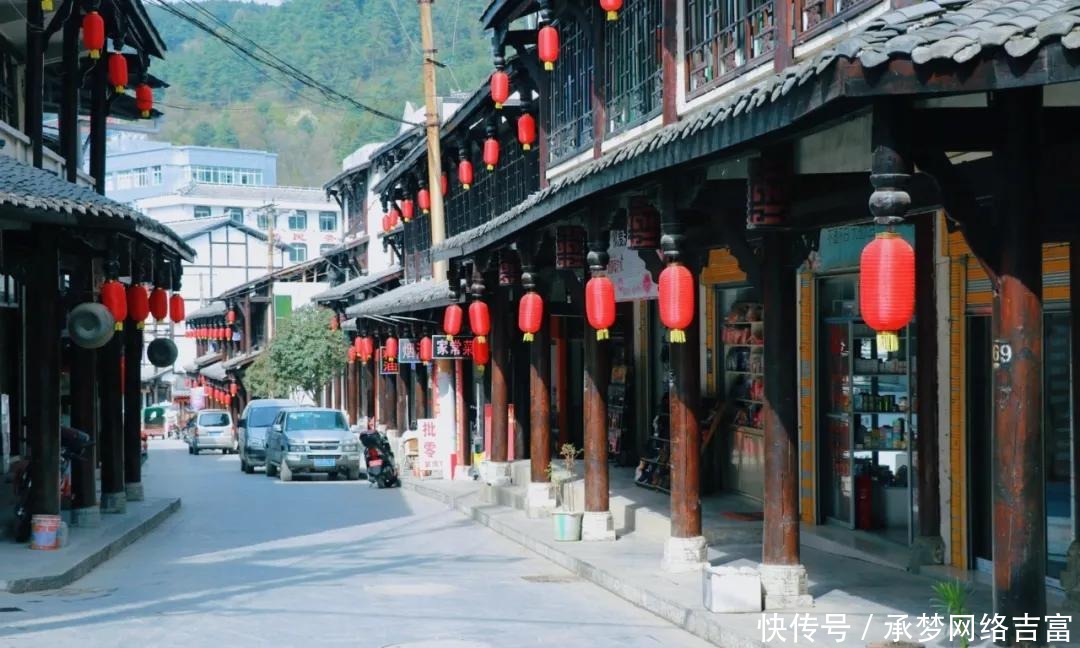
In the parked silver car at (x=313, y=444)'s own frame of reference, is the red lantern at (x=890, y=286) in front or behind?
in front

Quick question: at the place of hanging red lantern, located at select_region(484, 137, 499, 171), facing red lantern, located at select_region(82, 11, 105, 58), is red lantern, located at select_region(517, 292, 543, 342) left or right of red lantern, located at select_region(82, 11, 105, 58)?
left

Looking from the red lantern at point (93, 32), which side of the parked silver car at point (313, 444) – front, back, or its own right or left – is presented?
front

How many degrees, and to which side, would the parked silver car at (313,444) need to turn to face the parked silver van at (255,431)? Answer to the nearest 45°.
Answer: approximately 180°

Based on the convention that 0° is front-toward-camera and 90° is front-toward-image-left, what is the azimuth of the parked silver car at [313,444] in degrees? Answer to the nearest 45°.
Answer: approximately 0°

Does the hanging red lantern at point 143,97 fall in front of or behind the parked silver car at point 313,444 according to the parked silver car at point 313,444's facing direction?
in front

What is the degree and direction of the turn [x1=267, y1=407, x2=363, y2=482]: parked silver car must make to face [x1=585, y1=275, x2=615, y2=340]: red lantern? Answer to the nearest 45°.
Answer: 0° — it already faces it

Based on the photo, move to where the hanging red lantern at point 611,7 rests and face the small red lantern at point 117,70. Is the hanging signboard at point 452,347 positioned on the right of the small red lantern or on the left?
right

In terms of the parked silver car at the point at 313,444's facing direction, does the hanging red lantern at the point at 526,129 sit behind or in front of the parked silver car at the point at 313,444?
in front
